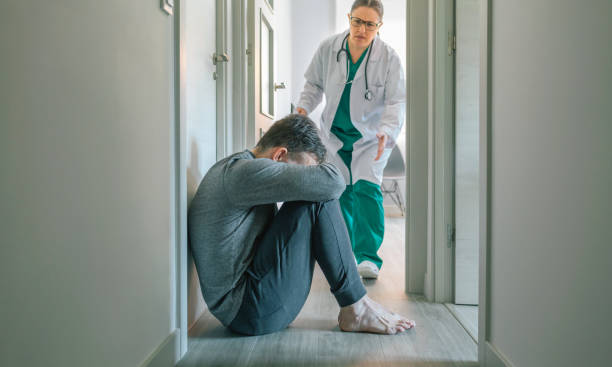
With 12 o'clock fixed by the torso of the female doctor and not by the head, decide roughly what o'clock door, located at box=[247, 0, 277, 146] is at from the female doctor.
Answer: The door is roughly at 3 o'clock from the female doctor.

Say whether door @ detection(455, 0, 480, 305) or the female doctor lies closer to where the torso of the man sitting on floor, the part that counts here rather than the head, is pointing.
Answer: the door

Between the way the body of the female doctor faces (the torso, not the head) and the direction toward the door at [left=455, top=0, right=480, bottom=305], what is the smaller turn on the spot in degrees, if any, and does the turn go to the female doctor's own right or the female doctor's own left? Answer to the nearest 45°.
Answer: approximately 45° to the female doctor's own left

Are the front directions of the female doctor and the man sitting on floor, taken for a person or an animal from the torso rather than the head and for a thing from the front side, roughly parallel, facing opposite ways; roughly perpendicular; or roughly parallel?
roughly perpendicular

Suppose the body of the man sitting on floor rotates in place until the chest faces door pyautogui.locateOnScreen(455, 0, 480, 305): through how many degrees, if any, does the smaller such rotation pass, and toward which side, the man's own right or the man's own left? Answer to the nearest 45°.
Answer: approximately 45° to the man's own left

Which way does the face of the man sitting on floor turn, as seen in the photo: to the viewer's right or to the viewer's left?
to the viewer's right

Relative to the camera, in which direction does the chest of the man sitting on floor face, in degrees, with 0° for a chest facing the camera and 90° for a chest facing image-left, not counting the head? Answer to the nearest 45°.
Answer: approximately 270°

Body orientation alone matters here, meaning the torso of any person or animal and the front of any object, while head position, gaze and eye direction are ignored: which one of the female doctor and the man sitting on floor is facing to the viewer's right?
the man sitting on floor

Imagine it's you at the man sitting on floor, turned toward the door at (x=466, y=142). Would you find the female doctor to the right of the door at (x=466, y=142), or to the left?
left

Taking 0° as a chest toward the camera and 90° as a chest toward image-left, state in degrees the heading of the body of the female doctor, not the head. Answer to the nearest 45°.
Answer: approximately 0°

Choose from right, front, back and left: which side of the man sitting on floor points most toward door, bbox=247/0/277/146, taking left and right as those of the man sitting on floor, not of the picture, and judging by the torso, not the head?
left

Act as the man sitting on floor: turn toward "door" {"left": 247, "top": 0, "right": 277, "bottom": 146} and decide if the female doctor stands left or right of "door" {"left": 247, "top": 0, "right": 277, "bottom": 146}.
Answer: right
